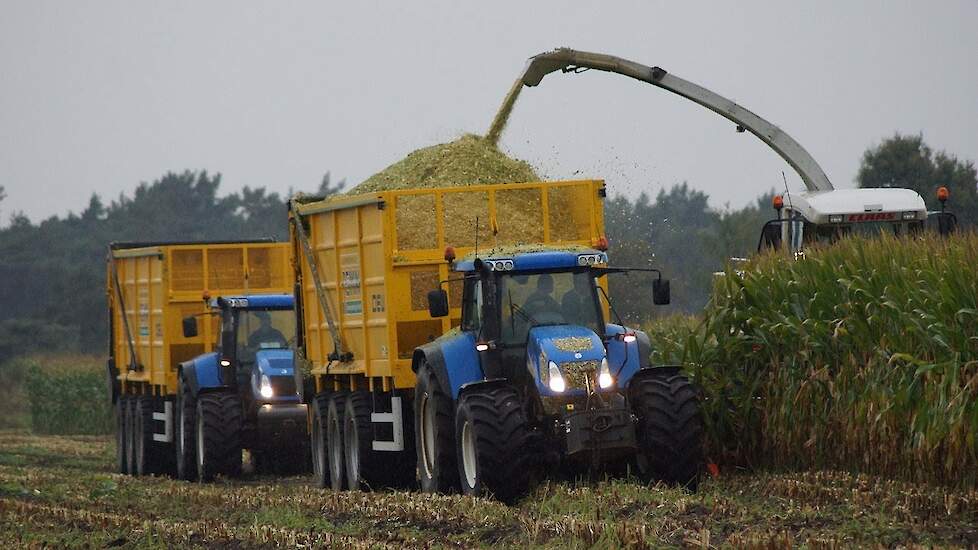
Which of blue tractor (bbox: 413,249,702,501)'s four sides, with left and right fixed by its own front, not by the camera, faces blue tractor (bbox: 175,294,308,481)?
back

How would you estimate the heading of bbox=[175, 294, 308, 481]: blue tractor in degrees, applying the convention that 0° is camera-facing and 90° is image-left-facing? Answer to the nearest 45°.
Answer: approximately 315°

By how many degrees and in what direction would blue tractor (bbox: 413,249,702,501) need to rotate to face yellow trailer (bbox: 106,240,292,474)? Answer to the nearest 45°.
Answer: approximately 180°

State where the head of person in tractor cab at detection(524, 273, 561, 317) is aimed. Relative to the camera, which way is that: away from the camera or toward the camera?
toward the camera

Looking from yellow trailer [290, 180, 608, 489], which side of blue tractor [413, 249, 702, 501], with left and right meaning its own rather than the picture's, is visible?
back

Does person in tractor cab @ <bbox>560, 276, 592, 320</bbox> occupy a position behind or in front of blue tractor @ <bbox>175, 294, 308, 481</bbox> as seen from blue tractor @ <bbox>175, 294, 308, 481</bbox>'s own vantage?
in front

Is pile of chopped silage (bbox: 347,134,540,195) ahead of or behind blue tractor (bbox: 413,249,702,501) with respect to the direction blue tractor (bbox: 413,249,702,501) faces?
behind

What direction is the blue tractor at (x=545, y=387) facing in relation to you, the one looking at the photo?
facing the viewer and to the right of the viewer

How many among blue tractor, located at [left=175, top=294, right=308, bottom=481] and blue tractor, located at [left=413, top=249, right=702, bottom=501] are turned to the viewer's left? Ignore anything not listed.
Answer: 0

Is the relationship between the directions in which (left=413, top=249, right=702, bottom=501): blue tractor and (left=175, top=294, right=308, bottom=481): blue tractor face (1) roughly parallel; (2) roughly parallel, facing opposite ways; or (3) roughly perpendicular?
roughly parallel
